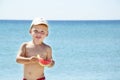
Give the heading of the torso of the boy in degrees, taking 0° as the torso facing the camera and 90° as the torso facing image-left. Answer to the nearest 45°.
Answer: approximately 0°
